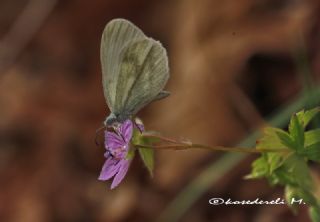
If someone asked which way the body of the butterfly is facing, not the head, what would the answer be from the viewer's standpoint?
to the viewer's left
